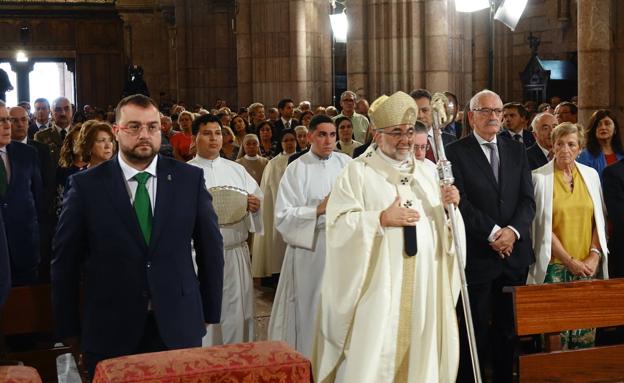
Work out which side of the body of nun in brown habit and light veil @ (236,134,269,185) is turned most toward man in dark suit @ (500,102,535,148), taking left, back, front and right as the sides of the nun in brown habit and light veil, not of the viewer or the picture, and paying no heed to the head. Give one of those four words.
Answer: left

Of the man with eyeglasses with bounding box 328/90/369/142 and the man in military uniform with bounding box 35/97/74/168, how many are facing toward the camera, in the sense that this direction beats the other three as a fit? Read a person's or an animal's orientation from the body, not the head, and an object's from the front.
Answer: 2

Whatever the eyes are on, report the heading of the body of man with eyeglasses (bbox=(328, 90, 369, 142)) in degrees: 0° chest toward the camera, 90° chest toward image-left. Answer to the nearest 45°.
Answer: approximately 0°

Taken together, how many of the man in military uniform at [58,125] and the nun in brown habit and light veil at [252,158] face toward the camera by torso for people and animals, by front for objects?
2

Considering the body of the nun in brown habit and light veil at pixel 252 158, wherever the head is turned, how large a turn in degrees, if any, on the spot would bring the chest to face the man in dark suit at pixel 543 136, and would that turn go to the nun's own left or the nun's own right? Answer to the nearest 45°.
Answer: approximately 45° to the nun's own left

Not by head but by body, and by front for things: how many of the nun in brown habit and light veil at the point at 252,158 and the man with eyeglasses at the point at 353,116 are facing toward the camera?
2

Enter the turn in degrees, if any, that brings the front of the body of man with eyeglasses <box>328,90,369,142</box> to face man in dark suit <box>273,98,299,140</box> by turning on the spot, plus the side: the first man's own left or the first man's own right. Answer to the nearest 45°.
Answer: approximately 135° to the first man's own right
